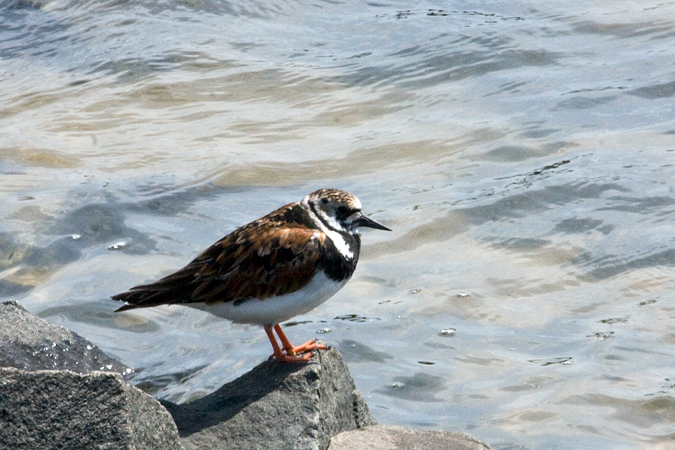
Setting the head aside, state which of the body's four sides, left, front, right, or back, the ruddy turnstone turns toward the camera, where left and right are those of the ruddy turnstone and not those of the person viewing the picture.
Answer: right

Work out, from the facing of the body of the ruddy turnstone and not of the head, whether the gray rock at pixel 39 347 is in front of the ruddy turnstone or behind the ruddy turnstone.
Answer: behind

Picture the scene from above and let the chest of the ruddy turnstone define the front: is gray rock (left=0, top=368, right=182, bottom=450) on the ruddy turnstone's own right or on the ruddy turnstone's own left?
on the ruddy turnstone's own right
